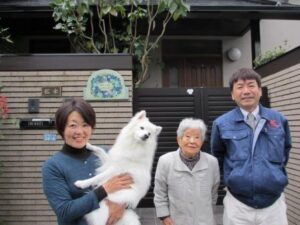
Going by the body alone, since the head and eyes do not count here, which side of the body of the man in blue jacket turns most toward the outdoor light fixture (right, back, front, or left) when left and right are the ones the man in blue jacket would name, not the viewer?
back

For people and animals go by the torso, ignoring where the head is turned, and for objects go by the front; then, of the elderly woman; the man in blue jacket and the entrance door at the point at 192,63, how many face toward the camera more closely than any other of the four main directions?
3

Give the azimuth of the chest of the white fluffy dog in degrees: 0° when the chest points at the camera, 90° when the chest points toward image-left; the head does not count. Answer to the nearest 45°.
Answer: approximately 45°

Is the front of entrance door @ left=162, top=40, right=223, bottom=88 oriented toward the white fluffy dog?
yes

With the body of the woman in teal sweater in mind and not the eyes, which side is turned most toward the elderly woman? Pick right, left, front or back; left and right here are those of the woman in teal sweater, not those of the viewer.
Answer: left

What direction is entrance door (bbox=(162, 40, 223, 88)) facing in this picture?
toward the camera

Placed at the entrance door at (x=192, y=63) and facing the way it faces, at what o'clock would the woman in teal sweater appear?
The woman in teal sweater is roughly at 12 o'clock from the entrance door.

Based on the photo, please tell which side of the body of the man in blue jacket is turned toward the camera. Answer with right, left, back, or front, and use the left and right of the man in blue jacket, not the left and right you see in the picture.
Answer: front

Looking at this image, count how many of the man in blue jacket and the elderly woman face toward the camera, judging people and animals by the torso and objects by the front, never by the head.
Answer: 2

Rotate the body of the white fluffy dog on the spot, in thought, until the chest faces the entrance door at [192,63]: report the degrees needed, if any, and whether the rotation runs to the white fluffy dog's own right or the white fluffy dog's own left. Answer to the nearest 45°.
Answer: approximately 135° to the white fluffy dog's own right

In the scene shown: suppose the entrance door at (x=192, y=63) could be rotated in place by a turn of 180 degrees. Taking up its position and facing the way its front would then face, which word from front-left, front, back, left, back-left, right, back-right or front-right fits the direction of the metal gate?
back

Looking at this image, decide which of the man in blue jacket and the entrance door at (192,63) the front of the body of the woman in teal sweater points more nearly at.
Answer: the man in blue jacket

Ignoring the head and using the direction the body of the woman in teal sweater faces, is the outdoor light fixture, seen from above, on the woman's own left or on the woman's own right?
on the woman's own left
